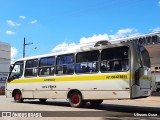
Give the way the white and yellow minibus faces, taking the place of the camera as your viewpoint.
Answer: facing away from the viewer and to the left of the viewer
